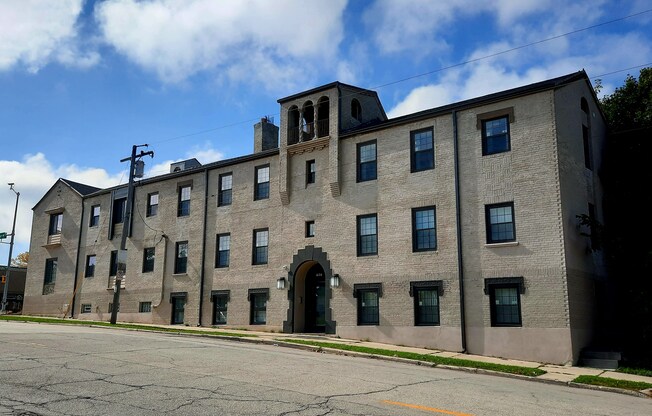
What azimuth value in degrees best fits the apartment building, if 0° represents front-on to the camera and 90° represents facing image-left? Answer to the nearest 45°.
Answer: approximately 45°

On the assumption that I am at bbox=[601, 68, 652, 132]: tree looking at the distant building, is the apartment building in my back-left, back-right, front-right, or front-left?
front-left

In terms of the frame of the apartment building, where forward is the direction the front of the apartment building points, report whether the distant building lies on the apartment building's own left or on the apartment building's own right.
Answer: on the apartment building's own right

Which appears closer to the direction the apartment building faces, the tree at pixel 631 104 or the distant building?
the distant building

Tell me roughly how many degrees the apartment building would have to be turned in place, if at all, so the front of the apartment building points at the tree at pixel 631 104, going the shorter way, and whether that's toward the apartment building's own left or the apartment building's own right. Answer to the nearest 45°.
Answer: approximately 135° to the apartment building's own left

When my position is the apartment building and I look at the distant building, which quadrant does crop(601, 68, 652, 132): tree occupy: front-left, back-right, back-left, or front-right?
back-right
